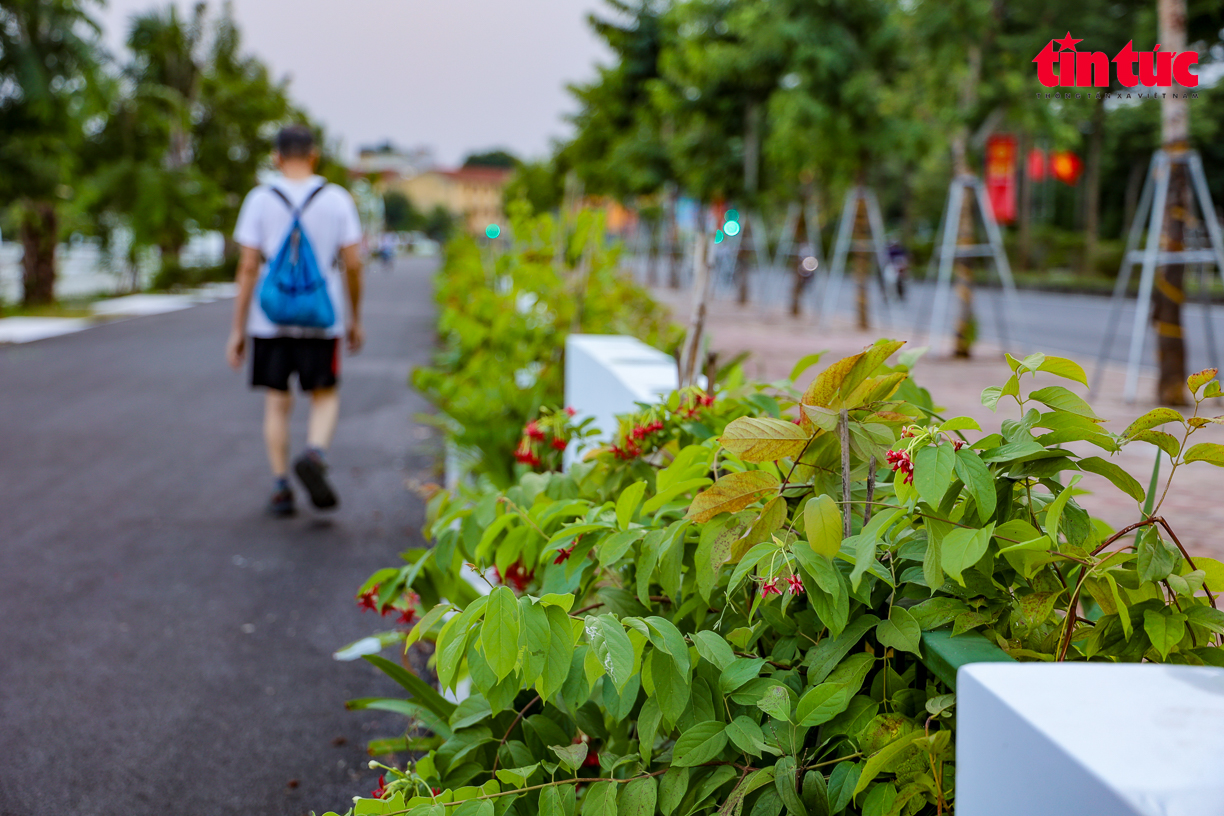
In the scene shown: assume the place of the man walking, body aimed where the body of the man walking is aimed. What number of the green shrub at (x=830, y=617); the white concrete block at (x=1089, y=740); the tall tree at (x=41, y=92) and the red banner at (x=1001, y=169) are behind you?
2

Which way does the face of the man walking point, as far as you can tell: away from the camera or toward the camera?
away from the camera

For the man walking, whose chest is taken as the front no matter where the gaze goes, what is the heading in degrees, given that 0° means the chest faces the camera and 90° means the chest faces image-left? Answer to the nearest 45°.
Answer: approximately 180°

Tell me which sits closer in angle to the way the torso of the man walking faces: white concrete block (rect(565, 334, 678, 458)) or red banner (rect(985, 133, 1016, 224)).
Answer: the red banner

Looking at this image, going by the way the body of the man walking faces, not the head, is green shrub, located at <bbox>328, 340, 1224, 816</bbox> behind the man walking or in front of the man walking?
behind

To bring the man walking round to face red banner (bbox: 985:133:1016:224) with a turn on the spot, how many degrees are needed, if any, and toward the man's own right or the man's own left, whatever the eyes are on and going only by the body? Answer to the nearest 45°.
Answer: approximately 45° to the man's own right

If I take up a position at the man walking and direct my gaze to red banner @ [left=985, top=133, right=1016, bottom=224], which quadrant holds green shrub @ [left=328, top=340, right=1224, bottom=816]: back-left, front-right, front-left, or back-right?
back-right

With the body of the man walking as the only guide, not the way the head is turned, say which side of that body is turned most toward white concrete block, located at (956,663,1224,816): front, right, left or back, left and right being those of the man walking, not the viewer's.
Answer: back

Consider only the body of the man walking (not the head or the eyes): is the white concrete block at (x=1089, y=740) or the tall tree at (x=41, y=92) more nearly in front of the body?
the tall tree

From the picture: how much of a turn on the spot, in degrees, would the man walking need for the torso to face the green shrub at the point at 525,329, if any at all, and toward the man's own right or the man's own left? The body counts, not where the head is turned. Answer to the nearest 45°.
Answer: approximately 45° to the man's own right
